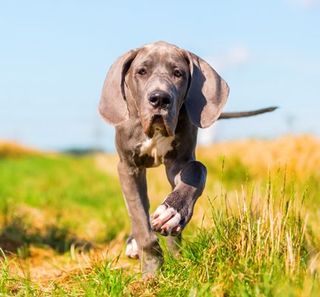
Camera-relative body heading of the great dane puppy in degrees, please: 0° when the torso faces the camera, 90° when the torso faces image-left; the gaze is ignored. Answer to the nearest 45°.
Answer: approximately 0°
